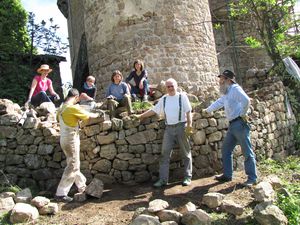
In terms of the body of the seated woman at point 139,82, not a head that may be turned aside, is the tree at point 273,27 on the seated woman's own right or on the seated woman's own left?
on the seated woman's own left

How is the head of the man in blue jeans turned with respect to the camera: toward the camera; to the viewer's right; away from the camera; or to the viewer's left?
to the viewer's left

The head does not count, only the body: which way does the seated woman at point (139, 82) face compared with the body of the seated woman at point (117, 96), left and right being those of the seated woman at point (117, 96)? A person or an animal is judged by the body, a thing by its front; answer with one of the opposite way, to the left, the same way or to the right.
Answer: the same way

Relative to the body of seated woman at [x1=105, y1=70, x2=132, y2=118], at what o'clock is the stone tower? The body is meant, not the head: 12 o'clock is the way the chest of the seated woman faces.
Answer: The stone tower is roughly at 7 o'clock from the seated woman.

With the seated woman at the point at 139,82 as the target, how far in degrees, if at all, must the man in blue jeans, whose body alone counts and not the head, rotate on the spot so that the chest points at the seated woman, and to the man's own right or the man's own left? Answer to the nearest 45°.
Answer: approximately 45° to the man's own right

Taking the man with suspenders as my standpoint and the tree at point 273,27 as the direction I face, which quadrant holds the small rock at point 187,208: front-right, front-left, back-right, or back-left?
back-right

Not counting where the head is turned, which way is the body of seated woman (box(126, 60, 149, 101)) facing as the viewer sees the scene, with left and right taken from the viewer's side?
facing the viewer

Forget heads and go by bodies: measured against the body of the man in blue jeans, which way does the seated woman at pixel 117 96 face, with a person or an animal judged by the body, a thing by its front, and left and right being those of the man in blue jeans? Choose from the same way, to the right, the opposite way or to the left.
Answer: to the left

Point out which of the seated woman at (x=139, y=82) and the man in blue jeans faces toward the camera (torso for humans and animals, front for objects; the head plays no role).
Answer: the seated woman

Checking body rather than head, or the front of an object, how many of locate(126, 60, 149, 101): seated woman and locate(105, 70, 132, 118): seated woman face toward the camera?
2

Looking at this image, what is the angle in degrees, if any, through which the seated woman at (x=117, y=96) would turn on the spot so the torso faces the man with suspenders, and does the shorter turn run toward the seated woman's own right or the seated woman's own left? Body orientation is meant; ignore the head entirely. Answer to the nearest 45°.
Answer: approximately 45° to the seated woman's own left

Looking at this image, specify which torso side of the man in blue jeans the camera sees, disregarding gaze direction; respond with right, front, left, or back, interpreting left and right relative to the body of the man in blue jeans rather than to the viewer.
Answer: left

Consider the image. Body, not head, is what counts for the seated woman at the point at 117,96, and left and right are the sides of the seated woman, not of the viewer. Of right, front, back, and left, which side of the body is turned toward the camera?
front

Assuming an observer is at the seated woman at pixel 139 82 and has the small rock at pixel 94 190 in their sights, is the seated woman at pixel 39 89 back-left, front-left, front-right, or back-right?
front-right

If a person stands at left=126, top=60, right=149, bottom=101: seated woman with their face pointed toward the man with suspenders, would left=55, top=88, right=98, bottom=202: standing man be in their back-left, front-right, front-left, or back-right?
front-right
